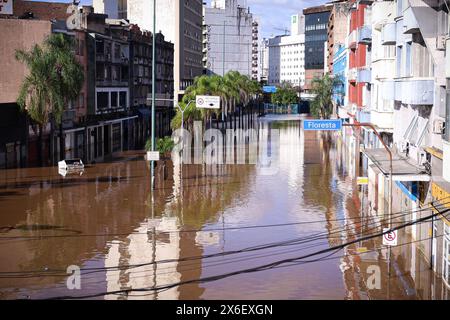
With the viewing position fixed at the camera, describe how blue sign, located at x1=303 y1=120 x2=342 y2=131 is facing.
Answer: facing the viewer

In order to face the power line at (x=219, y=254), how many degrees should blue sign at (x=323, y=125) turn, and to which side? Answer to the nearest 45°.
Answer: approximately 45° to its right

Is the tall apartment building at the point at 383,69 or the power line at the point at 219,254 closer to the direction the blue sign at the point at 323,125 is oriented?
the power line

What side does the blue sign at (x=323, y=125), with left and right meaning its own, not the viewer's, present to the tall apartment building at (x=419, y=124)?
left
